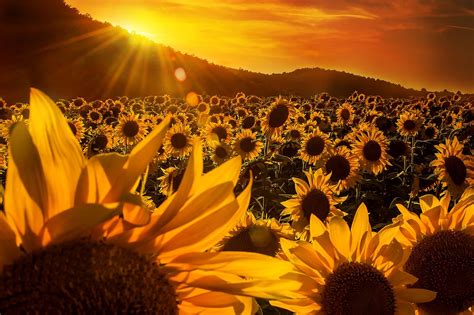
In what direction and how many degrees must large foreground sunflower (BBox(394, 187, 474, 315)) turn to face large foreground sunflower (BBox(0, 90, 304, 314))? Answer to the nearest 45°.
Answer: approximately 45° to its right

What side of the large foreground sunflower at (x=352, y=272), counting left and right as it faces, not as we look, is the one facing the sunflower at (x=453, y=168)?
back

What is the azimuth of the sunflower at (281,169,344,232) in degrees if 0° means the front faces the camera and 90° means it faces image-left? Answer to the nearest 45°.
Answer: approximately 0°

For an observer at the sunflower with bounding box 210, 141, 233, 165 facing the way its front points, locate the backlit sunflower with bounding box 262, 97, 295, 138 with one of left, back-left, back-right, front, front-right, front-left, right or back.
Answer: back-left

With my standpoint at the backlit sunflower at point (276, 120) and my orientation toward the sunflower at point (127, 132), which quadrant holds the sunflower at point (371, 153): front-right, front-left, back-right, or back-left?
back-left

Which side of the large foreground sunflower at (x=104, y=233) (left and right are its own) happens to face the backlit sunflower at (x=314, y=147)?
back

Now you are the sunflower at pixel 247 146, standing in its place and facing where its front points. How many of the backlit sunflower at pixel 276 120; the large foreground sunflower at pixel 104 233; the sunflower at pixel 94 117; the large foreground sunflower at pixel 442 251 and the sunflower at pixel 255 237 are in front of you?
3

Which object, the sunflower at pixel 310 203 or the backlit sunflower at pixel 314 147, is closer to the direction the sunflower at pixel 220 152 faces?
the sunflower
